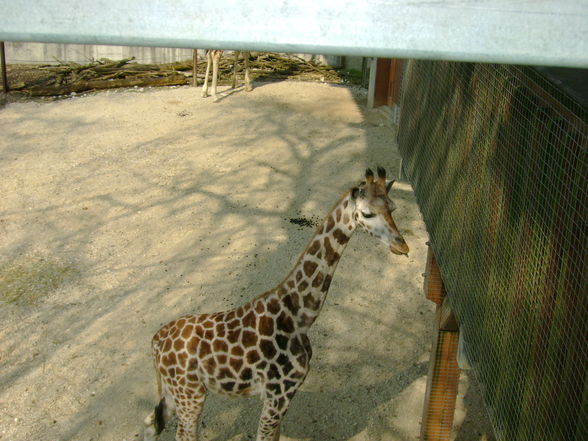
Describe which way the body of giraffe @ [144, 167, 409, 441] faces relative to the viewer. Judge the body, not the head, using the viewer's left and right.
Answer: facing to the right of the viewer

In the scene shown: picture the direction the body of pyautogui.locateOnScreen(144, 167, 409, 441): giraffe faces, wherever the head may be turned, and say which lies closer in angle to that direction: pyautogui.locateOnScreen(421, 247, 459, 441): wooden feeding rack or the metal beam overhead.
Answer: the wooden feeding rack

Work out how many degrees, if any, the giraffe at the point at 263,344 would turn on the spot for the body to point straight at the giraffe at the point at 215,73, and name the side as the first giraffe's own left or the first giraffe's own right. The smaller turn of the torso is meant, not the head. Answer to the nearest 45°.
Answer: approximately 90° to the first giraffe's own left

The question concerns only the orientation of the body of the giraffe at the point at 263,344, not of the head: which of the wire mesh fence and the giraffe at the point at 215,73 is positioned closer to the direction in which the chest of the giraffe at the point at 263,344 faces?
the wire mesh fence
